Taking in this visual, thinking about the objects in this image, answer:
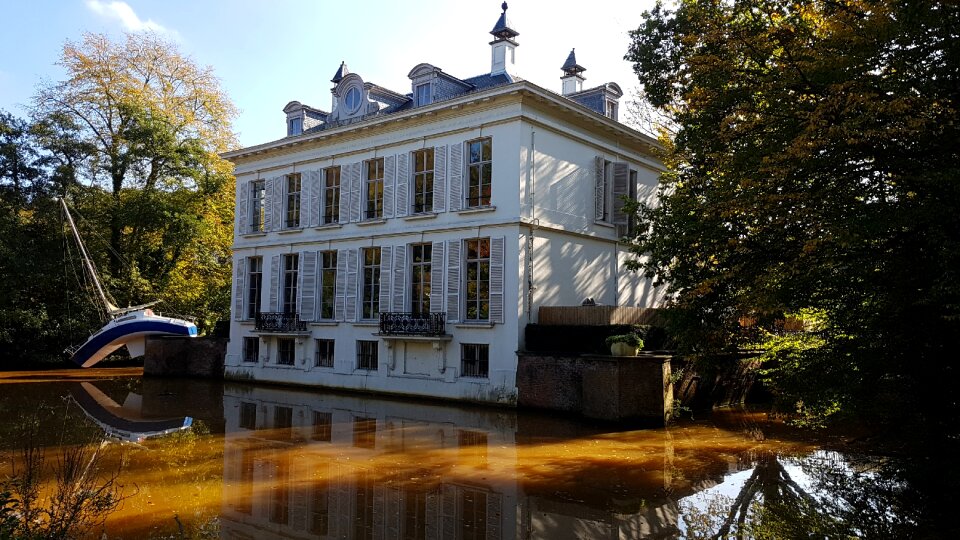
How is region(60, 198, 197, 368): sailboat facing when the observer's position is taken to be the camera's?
facing to the left of the viewer

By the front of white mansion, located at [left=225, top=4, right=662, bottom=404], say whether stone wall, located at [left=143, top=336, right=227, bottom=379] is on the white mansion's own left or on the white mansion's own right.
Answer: on the white mansion's own right

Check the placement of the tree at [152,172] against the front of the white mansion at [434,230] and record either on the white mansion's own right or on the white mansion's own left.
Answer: on the white mansion's own right

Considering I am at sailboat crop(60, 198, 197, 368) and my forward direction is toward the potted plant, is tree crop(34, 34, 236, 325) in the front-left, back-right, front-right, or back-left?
back-left

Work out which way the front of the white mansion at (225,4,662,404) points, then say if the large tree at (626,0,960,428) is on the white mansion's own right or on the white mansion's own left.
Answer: on the white mansion's own left

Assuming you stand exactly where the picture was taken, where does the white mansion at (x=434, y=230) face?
facing the viewer and to the left of the viewer

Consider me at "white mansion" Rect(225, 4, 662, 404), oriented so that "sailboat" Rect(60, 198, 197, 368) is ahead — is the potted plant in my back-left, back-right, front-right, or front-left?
back-left

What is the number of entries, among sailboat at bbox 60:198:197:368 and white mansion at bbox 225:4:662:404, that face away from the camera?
0

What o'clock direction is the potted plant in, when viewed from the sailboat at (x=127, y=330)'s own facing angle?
The potted plant is roughly at 8 o'clock from the sailboat.

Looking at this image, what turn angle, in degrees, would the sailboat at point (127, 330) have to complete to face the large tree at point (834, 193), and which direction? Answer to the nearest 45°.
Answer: approximately 90° to its left
